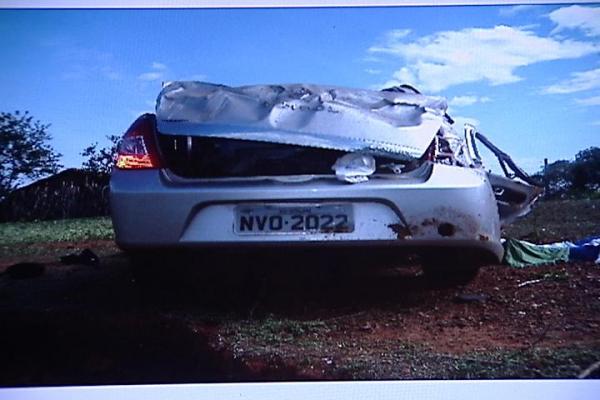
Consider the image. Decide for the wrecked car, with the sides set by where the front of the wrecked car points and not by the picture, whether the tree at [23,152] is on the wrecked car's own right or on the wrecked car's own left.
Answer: on the wrecked car's own left

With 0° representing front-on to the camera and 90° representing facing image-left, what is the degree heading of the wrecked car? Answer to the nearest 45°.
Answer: approximately 180°

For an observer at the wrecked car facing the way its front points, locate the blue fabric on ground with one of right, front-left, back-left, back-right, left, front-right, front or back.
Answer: right

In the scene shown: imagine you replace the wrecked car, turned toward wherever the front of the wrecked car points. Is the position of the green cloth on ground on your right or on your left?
on your right

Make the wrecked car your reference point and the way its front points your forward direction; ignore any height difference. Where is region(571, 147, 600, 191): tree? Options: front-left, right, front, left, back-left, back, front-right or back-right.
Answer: right

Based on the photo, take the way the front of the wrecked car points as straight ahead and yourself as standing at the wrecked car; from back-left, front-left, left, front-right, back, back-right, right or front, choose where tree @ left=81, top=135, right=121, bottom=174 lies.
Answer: left
